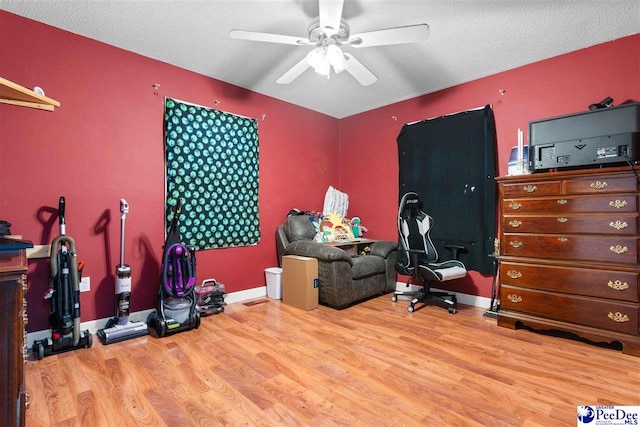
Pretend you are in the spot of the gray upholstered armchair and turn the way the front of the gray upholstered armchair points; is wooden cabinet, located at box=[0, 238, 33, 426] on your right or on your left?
on your right

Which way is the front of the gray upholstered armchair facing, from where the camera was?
facing the viewer and to the right of the viewer

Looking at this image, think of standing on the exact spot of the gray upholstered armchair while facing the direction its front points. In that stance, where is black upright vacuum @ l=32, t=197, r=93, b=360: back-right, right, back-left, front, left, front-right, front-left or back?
right

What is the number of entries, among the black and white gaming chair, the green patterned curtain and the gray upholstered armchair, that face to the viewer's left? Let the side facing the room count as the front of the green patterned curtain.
0

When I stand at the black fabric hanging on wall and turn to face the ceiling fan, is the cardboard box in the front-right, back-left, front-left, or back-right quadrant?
front-right

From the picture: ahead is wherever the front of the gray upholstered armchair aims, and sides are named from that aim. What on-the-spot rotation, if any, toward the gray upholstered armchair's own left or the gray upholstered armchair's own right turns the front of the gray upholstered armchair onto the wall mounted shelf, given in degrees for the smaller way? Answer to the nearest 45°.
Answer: approximately 90° to the gray upholstered armchair's own right

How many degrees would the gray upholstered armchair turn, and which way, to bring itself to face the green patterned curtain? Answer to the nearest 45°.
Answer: approximately 135° to its right

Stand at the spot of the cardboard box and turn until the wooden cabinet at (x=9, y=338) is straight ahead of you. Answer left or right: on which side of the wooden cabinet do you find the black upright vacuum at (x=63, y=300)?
right

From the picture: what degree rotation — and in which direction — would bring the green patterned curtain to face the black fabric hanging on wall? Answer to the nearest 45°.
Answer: approximately 45° to its left

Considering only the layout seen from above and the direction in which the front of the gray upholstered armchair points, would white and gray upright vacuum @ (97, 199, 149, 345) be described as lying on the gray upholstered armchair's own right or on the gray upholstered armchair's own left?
on the gray upholstered armchair's own right

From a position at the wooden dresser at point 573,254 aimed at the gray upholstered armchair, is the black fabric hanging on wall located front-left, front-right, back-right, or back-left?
front-right
